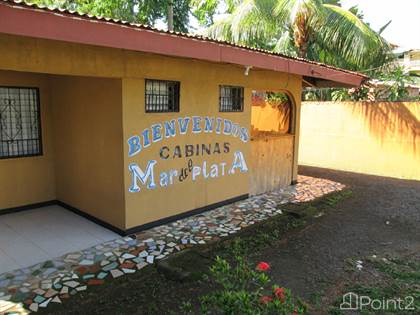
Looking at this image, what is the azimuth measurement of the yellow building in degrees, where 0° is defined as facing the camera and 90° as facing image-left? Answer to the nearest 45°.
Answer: approximately 315°

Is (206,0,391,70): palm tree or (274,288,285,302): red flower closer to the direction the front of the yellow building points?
the red flower

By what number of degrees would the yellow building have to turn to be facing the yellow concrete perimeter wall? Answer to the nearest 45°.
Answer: approximately 90° to its left

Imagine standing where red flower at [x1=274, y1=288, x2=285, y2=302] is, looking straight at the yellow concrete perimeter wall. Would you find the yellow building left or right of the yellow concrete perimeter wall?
left

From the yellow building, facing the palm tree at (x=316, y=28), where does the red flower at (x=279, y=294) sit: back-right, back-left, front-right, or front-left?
back-right

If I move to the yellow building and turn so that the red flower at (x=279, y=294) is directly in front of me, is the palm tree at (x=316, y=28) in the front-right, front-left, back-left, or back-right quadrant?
back-left

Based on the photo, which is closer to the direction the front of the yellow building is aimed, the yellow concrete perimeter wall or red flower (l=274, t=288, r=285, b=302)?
the red flower

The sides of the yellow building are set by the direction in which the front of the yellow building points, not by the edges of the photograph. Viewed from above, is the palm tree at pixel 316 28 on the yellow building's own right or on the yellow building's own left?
on the yellow building's own left
